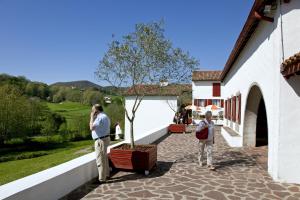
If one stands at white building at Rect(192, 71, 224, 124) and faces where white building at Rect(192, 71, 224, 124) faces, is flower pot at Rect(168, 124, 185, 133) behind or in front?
in front

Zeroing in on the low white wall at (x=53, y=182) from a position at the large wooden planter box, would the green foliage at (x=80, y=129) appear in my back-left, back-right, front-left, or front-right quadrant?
back-right

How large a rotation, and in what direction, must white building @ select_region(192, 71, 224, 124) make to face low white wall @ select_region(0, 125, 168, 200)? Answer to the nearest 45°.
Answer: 0° — it already faces it

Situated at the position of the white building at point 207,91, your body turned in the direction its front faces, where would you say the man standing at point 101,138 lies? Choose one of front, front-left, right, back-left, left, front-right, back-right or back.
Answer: front

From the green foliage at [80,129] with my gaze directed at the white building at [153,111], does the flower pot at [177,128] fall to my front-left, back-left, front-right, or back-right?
front-right

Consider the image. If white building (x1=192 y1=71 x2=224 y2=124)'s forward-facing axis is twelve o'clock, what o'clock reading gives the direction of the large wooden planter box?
The large wooden planter box is roughly at 12 o'clock from the white building.

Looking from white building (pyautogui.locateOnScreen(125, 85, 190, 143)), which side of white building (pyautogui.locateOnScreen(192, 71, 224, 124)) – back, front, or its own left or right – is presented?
front

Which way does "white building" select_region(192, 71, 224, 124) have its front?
toward the camera

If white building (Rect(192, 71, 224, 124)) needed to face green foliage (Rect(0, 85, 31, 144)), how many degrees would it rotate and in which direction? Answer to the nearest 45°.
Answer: approximately 90° to its right
